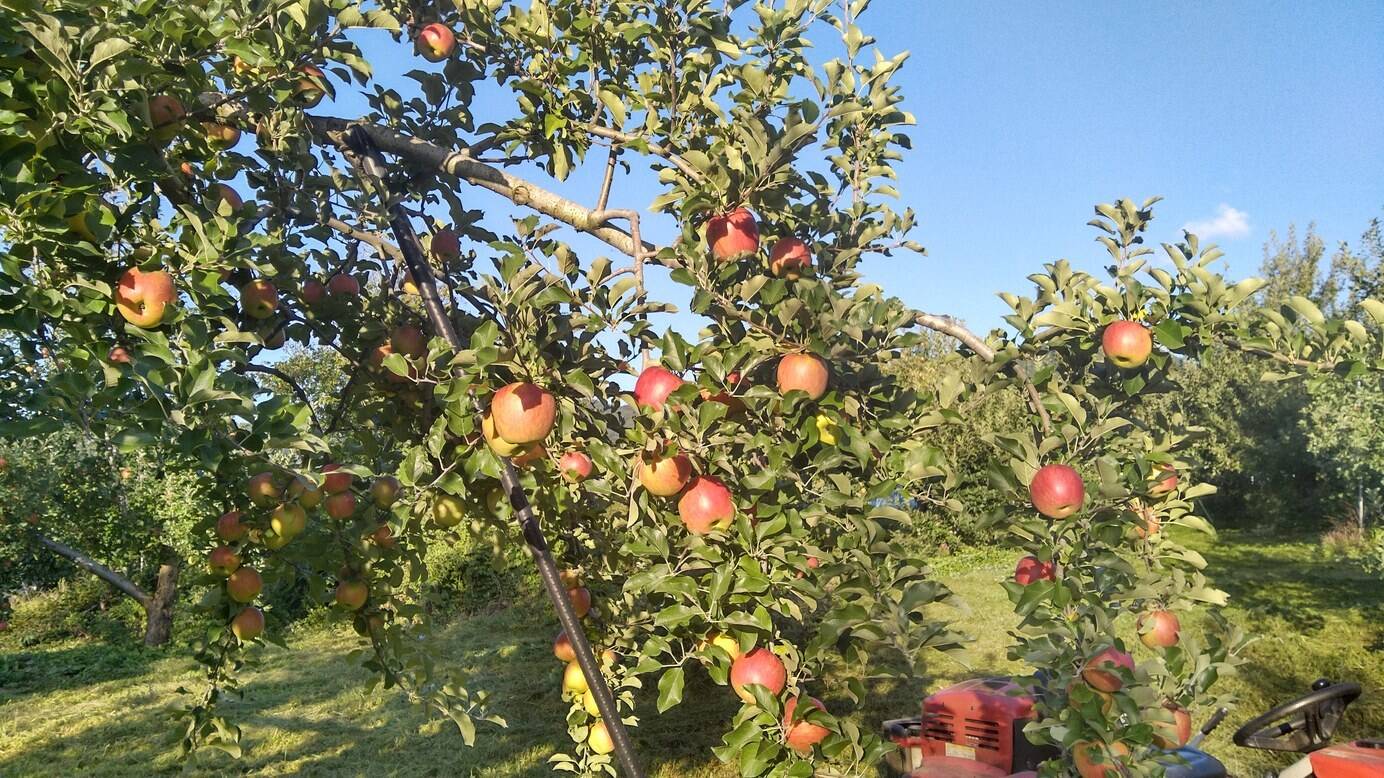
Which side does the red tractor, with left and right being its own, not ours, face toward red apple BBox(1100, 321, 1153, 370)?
right

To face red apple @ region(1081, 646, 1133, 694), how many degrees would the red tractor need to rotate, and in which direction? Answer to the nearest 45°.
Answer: approximately 90° to its right

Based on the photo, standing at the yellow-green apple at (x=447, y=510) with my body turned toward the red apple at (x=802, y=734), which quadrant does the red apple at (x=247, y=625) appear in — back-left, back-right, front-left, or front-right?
back-right

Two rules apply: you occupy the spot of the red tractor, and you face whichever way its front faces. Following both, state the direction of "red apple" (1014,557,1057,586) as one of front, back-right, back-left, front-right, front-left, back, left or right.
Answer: right

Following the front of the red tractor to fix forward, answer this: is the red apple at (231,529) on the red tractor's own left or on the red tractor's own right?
on the red tractor's own right

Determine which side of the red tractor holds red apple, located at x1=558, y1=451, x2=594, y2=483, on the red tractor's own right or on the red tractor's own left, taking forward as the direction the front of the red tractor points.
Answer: on the red tractor's own right

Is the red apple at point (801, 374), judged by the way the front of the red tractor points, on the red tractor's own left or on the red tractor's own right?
on the red tractor's own right
